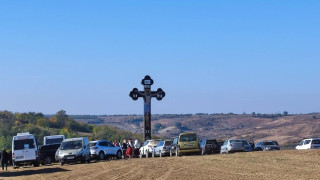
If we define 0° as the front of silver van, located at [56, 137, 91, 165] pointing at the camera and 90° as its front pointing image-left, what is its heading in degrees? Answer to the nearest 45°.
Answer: approximately 45°

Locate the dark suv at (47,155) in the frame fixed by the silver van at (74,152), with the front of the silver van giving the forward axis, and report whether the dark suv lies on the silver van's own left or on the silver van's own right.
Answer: on the silver van's own right

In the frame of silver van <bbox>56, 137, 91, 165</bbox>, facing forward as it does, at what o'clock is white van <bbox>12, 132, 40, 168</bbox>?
The white van is roughly at 2 o'clock from the silver van.
